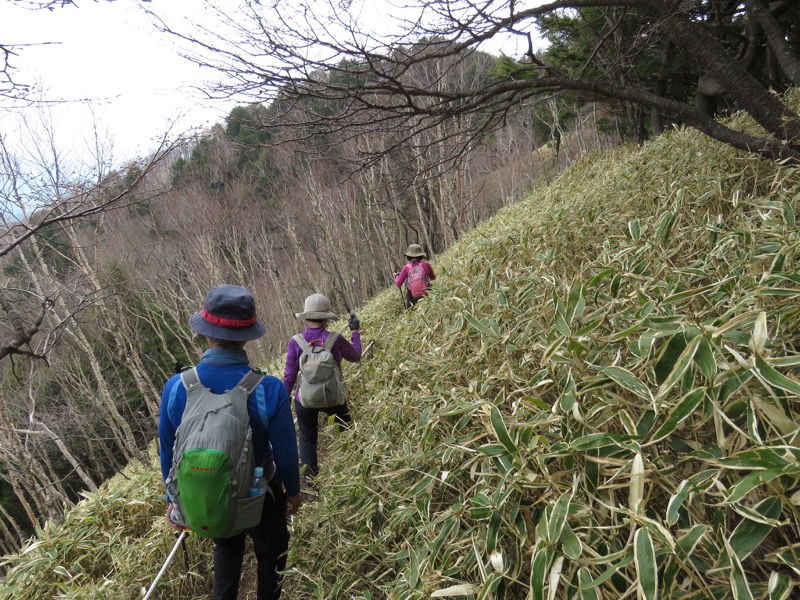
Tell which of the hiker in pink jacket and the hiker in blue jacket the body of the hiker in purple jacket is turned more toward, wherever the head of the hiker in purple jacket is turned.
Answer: the hiker in pink jacket

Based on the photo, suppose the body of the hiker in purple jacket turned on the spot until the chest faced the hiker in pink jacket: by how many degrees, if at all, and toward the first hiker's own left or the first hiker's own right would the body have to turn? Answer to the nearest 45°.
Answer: approximately 45° to the first hiker's own right

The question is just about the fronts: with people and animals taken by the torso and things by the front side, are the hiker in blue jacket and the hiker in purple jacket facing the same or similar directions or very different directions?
same or similar directions

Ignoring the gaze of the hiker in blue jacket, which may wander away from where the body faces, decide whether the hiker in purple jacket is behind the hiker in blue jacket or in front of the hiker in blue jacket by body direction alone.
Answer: in front

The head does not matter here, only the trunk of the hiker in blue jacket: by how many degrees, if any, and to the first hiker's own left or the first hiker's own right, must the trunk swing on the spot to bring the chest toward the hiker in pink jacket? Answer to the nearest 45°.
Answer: approximately 45° to the first hiker's own right

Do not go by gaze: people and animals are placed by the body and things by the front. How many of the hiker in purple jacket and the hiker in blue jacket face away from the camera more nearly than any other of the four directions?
2

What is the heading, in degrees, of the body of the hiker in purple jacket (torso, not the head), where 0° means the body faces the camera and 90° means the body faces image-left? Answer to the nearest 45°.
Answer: approximately 180°

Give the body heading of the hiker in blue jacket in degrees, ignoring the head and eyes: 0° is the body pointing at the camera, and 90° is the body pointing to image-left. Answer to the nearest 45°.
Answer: approximately 180°
